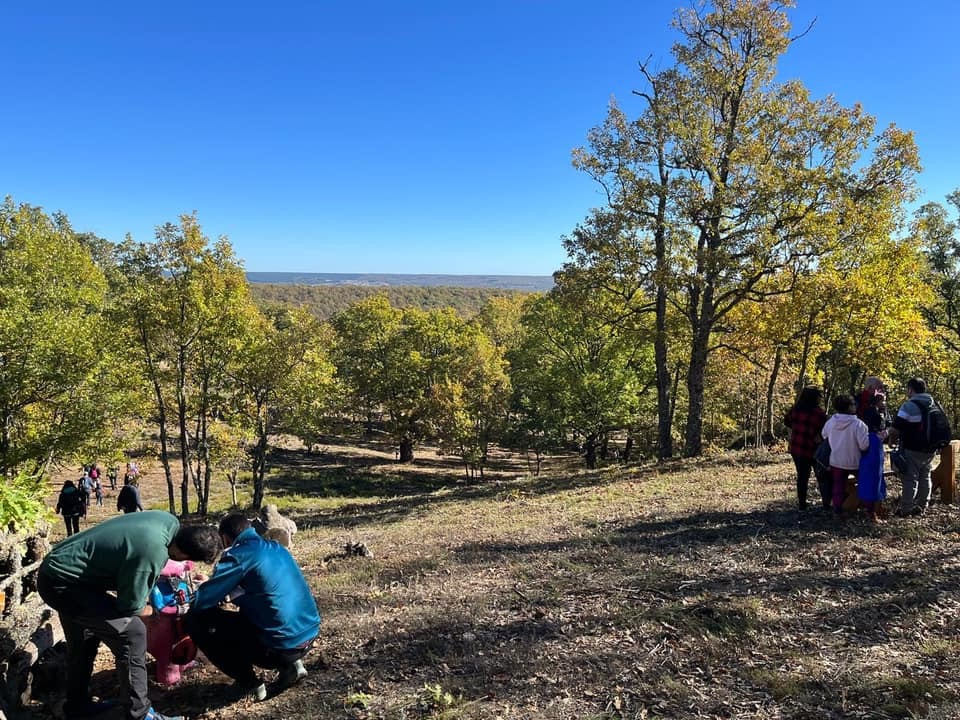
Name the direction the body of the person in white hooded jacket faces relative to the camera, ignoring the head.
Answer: away from the camera

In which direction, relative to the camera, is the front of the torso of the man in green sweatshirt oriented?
to the viewer's right

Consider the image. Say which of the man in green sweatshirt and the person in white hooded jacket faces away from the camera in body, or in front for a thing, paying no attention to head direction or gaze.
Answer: the person in white hooded jacket

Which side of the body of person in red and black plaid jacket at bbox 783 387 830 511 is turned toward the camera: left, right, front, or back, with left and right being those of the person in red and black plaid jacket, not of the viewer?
back

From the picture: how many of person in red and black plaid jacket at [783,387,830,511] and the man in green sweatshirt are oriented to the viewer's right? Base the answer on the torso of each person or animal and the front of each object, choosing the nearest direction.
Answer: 1
